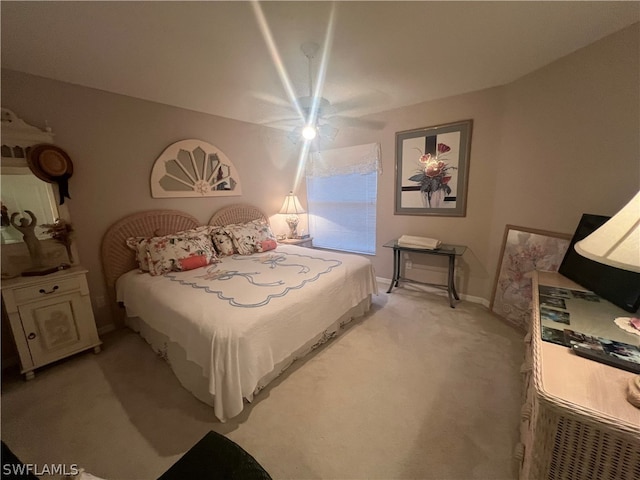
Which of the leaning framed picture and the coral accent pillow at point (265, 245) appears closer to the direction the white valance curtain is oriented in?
the coral accent pillow

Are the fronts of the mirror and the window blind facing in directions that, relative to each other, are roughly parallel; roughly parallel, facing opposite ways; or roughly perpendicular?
roughly perpendicular

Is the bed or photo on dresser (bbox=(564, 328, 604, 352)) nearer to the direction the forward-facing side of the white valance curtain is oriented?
the bed

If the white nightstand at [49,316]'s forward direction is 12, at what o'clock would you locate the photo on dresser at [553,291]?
The photo on dresser is roughly at 11 o'clock from the white nightstand.

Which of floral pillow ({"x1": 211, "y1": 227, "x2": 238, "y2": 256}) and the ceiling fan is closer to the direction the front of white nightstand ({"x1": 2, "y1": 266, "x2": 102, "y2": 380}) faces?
the ceiling fan

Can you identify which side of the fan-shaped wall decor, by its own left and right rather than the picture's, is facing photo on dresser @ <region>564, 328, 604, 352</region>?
front

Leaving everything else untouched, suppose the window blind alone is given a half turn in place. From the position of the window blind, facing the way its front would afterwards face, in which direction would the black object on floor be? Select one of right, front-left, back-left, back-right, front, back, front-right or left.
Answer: back-right

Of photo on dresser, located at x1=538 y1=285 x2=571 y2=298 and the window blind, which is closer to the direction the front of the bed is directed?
the photo on dresser

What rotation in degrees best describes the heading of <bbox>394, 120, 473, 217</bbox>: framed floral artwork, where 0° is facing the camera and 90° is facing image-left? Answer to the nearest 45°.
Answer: approximately 45°

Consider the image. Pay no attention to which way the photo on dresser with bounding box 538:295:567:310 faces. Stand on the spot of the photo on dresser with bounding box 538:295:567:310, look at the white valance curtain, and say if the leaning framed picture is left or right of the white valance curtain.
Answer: right

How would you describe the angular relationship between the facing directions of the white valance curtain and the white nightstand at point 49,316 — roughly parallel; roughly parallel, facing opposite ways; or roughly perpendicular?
roughly perpendicular
